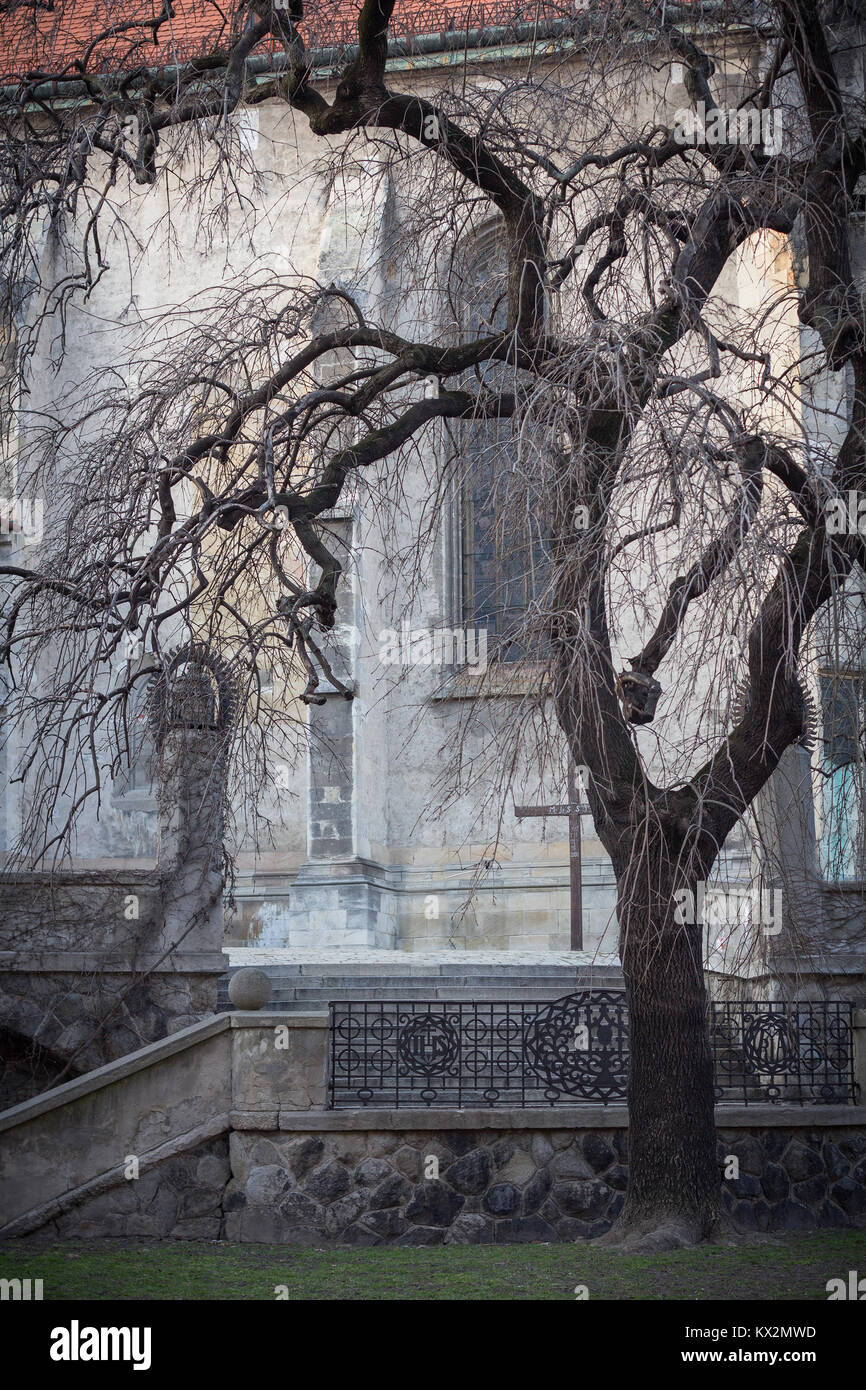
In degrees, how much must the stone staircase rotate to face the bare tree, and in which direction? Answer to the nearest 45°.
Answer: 0° — it already faces it

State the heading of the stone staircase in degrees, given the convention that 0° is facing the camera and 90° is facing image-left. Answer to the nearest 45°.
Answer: approximately 0°
